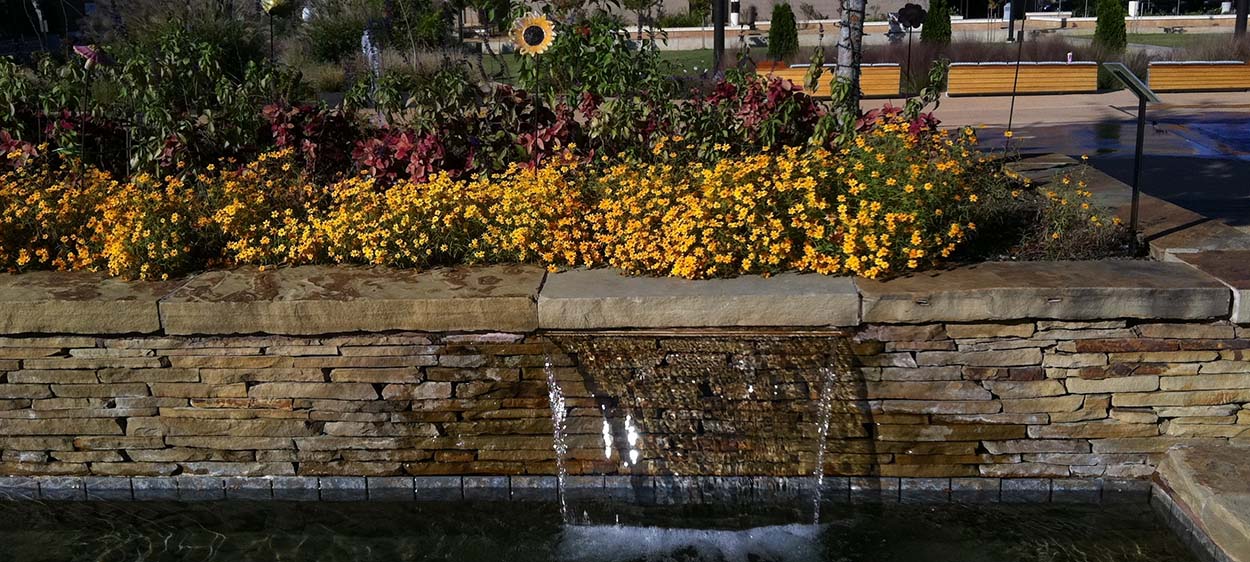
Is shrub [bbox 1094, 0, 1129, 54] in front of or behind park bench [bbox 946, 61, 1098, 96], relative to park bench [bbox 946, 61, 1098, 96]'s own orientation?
behind

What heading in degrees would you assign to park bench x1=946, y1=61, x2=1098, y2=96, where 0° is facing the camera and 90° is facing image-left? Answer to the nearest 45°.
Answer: approximately 0°

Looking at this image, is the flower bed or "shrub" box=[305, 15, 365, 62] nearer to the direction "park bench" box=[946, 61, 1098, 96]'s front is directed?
the flower bed

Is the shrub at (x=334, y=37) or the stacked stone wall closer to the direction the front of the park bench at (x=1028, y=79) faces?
the stacked stone wall

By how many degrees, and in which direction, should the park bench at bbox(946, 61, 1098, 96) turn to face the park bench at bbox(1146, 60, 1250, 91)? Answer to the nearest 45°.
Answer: approximately 90° to its left

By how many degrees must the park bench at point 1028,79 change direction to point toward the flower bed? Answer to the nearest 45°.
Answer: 0° — it already faces it

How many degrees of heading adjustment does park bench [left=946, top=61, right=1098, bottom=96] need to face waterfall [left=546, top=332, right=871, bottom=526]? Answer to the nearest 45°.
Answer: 0° — it already faces it

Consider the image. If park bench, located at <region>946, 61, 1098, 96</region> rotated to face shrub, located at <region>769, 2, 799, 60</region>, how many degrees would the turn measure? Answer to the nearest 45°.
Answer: approximately 135° to its right

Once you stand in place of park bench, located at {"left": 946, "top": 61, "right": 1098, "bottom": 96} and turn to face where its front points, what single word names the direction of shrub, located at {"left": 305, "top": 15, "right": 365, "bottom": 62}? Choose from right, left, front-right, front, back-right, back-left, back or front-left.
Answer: right

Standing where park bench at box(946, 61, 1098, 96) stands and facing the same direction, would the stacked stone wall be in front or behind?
in front

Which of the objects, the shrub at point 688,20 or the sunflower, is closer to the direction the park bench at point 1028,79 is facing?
the sunflower
